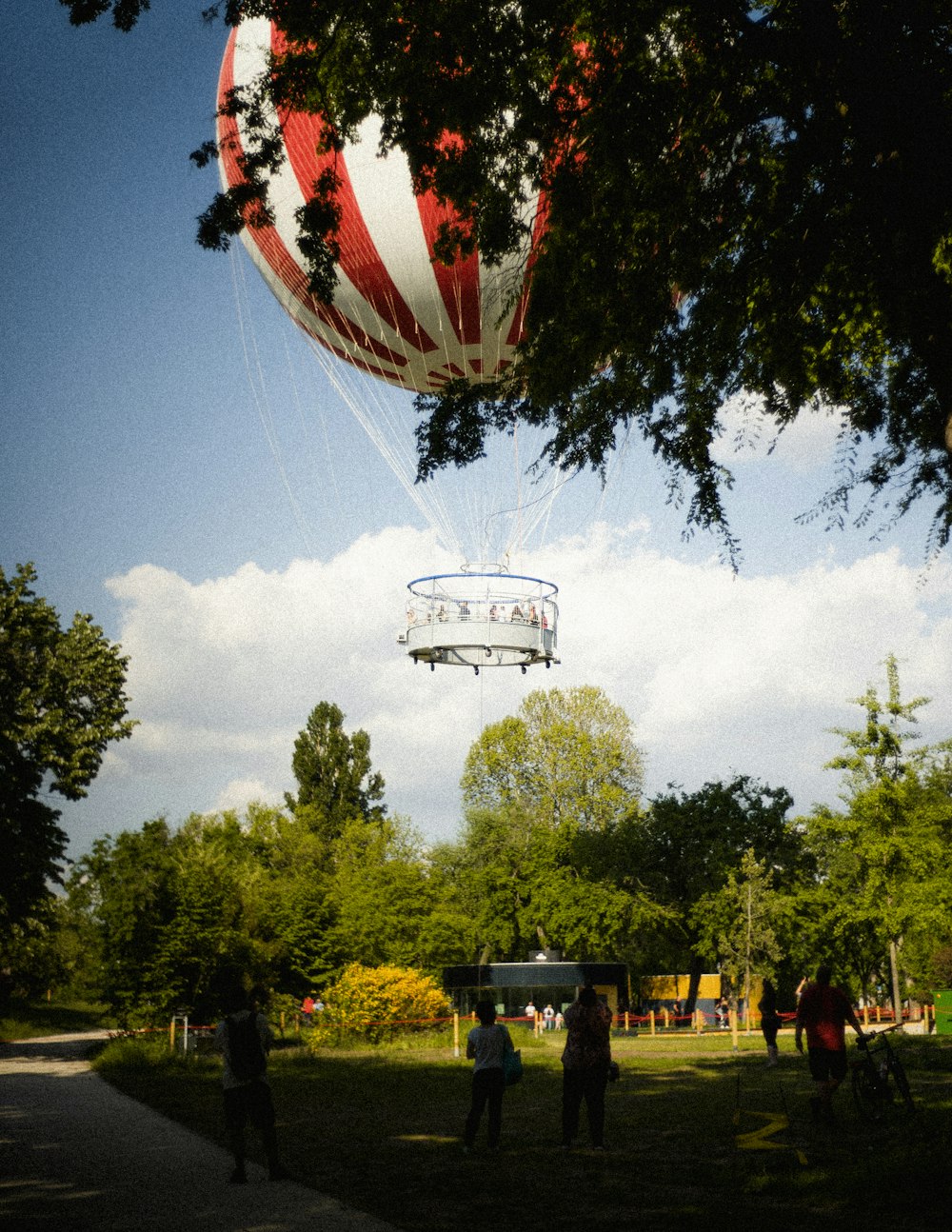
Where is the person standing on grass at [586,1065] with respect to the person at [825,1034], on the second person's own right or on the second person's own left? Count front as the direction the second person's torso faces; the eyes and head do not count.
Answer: on the second person's own left

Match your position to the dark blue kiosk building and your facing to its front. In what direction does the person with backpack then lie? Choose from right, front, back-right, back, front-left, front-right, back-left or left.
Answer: front

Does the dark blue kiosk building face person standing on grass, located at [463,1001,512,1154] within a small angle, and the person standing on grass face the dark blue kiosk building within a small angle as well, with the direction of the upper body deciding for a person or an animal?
yes

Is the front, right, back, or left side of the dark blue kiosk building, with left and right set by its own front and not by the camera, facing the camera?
front

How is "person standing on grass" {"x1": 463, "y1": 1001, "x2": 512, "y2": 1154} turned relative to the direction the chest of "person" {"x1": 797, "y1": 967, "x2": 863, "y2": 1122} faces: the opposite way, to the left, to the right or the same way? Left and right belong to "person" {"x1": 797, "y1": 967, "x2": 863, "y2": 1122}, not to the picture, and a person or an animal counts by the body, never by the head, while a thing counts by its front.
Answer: the same way

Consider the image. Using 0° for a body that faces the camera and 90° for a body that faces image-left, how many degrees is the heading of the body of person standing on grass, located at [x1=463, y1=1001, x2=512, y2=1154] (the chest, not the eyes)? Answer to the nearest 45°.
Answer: approximately 180°

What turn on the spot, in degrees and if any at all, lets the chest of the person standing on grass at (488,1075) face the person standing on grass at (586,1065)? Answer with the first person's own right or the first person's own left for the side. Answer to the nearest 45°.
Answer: approximately 90° to the first person's own right

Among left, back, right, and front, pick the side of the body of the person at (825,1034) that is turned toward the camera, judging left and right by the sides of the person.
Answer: back

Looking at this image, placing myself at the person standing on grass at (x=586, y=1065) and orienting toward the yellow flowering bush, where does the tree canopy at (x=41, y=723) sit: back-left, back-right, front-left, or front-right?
front-left

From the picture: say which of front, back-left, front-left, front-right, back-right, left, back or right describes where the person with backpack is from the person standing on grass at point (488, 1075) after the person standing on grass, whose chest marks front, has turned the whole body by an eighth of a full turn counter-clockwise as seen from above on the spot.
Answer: left

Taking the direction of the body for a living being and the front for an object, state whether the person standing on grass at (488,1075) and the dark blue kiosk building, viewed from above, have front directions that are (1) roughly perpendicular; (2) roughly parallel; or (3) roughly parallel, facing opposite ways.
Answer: roughly parallel, facing opposite ways

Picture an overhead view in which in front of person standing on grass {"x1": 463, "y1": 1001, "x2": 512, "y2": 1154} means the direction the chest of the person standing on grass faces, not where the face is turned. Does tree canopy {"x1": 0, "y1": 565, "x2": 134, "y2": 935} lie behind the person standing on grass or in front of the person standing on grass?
in front

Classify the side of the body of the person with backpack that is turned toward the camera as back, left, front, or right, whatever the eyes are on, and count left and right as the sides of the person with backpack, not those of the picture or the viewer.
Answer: back

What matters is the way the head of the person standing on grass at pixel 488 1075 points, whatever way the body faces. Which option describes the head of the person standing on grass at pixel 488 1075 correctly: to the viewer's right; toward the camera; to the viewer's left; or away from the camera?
away from the camera

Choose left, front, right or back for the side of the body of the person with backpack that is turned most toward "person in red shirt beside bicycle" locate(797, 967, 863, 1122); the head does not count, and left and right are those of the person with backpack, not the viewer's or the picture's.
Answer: right

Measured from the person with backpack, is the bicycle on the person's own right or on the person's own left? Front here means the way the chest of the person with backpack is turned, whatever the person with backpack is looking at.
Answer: on the person's own right
